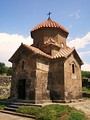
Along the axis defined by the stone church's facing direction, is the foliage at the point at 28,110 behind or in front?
in front

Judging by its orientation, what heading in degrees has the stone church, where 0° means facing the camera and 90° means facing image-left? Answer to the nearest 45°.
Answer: approximately 45°
